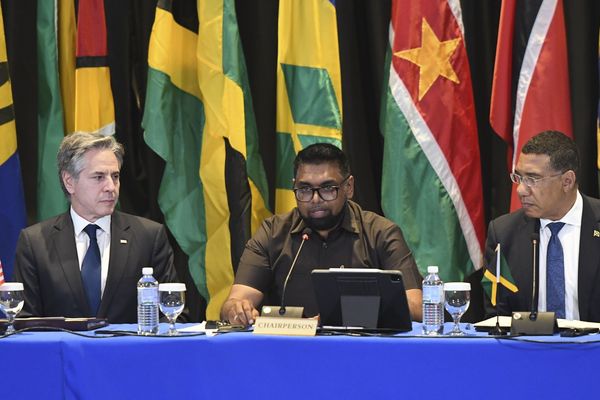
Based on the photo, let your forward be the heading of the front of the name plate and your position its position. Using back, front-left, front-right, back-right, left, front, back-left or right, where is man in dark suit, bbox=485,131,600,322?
back-left

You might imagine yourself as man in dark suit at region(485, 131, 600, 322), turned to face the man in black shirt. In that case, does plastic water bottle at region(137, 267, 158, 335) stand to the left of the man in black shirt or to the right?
left

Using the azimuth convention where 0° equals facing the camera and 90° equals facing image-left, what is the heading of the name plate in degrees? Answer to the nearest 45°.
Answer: approximately 0°

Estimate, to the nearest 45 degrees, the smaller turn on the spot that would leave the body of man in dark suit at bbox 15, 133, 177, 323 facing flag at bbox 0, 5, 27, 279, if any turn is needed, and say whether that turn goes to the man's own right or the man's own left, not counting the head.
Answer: approximately 180°

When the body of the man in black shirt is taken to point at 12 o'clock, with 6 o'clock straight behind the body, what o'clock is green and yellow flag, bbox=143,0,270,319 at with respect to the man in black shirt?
The green and yellow flag is roughly at 5 o'clock from the man in black shirt.

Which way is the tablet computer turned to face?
away from the camera

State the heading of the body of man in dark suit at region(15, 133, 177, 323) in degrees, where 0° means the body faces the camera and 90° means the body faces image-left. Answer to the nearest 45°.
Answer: approximately 0°

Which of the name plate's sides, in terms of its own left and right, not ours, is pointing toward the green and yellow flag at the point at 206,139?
back

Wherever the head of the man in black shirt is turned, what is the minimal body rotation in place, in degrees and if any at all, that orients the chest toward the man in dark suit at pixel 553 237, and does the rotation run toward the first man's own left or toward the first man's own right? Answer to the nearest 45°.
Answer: approximately 90° to the first man's own left

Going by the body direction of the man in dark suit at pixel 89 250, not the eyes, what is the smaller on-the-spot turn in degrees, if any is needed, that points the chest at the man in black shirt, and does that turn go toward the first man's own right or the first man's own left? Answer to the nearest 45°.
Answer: approximately 90° to the first man's own left

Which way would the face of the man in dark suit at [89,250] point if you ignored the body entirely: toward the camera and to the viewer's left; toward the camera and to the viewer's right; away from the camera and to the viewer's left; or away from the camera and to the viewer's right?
toward the camera and to the viewer's right

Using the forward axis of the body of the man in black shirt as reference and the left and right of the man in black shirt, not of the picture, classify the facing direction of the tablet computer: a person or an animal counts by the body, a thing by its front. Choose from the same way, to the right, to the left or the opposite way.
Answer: the opposite way

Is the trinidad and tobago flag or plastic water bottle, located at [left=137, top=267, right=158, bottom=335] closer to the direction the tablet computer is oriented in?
the trinidad and tobago flag

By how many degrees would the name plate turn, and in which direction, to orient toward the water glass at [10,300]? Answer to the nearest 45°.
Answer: approximately 90° to its right
